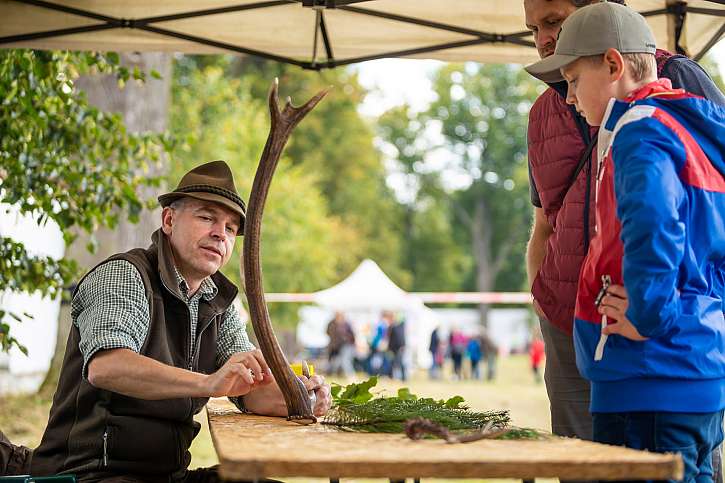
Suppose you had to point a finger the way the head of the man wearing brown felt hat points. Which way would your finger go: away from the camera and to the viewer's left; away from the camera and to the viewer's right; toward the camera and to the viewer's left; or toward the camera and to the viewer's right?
toward the camera and to the viewer's right

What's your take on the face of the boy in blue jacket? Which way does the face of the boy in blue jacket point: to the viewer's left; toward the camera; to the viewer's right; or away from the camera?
to the viewer's left

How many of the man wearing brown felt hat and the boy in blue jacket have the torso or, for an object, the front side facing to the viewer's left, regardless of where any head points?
1

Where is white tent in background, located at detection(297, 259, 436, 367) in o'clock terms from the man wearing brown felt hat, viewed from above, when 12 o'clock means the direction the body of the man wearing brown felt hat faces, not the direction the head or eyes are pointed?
The white tent in background is roughly at 8 o'clock from the man wearing brown felt hat.

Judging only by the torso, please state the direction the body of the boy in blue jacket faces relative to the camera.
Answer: to the viewer's left

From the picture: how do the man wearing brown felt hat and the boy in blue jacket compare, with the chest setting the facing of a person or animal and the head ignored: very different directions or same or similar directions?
very different directions

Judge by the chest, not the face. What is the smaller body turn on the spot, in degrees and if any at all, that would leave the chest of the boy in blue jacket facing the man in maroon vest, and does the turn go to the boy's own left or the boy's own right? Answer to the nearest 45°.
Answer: approximately 90° to the boy's own right

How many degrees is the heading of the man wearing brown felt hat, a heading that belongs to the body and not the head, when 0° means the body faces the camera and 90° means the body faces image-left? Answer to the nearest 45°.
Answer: approximately 315°

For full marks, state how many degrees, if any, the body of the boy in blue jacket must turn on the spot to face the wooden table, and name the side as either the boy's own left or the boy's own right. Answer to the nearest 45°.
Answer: approximately 45° to the boy's own left

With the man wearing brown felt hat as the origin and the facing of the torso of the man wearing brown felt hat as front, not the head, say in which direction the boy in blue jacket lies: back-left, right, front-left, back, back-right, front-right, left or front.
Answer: front

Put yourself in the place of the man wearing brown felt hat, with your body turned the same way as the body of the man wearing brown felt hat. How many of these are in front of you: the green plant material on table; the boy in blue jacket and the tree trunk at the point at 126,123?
2

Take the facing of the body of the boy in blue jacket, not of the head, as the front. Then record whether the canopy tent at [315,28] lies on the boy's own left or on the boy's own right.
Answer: on the boy's own right

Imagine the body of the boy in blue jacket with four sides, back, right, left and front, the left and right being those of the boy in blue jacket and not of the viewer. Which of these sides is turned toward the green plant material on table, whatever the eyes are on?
front

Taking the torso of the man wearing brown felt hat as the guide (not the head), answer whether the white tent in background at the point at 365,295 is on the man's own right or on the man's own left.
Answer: on the man's own left

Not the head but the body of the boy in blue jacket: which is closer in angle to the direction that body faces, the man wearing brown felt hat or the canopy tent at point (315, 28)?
the man wearing brown felt hat

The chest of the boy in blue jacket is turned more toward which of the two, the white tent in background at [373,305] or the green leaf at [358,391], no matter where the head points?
the green leaf
